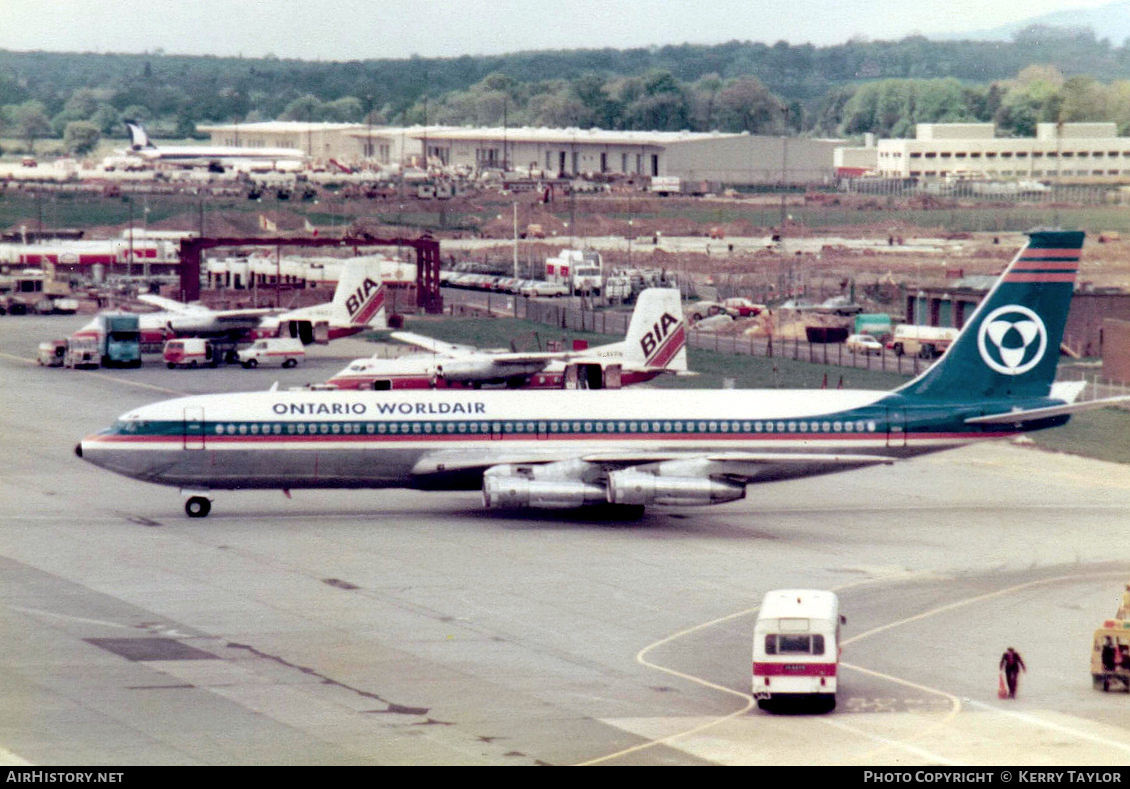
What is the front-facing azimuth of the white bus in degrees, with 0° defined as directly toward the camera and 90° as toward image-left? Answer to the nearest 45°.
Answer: approximately 180°

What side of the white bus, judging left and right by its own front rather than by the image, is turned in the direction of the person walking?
right
